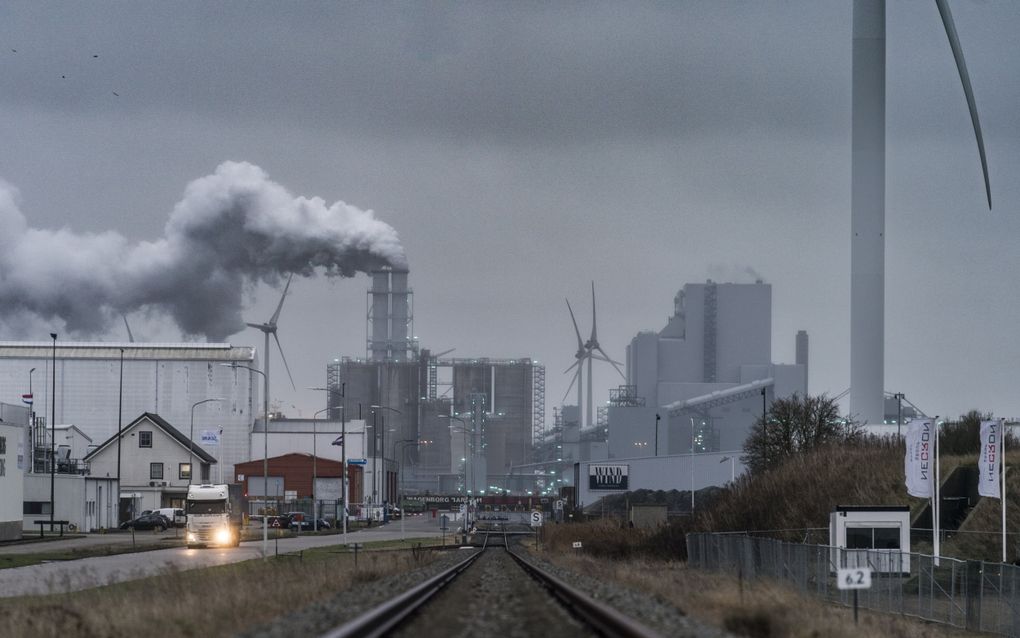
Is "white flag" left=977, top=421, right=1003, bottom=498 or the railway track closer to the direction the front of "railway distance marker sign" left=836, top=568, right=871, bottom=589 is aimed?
the railway track

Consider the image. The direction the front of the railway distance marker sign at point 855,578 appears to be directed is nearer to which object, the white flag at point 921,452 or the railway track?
the railway track

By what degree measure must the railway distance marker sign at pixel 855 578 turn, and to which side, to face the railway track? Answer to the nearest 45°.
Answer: approximately 90° to its right

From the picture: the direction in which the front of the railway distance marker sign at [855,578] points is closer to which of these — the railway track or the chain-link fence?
the railway track

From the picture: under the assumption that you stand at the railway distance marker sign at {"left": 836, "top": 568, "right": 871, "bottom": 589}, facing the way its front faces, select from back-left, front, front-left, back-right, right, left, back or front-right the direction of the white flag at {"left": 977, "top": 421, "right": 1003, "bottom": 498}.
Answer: back

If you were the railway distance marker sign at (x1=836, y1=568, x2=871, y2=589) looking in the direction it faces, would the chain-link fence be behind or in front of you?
behind

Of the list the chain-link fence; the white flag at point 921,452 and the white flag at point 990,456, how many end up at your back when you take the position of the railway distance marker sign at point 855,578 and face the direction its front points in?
3

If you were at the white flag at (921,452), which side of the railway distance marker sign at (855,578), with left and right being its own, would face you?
back

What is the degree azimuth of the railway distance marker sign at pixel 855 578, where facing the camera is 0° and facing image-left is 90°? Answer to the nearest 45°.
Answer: approximately 0°
